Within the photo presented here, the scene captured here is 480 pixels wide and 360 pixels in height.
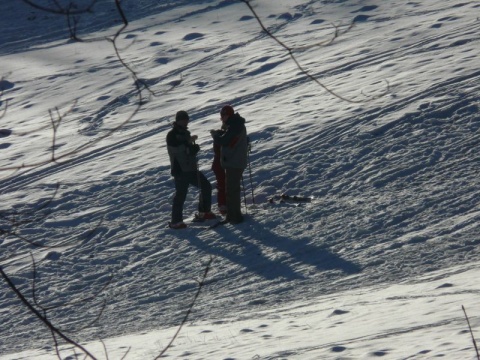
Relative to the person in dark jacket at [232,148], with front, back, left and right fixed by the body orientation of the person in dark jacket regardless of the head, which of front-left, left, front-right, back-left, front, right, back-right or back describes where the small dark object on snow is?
back-right

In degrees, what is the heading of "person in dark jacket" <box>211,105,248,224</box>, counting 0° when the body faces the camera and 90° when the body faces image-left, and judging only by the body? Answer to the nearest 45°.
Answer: approximately 90°

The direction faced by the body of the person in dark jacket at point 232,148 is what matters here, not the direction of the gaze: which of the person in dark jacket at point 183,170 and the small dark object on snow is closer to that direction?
the person in dark jacket

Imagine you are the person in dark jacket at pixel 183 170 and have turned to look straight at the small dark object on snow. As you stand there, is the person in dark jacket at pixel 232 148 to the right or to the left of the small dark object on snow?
right

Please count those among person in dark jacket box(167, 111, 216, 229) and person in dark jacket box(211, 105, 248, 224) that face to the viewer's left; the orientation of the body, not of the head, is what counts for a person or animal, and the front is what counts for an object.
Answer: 1

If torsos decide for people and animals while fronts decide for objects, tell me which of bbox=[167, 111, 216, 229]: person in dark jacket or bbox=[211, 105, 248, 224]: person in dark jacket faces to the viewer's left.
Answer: bbox=[211, 105, 248, 224]: person in dark jacket

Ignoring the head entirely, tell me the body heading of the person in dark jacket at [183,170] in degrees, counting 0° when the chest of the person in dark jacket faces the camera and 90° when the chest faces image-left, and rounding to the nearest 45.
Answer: approximately 315°

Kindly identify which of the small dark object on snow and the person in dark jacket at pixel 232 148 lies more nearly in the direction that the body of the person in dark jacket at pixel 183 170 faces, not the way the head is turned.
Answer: the person in dark jacket
